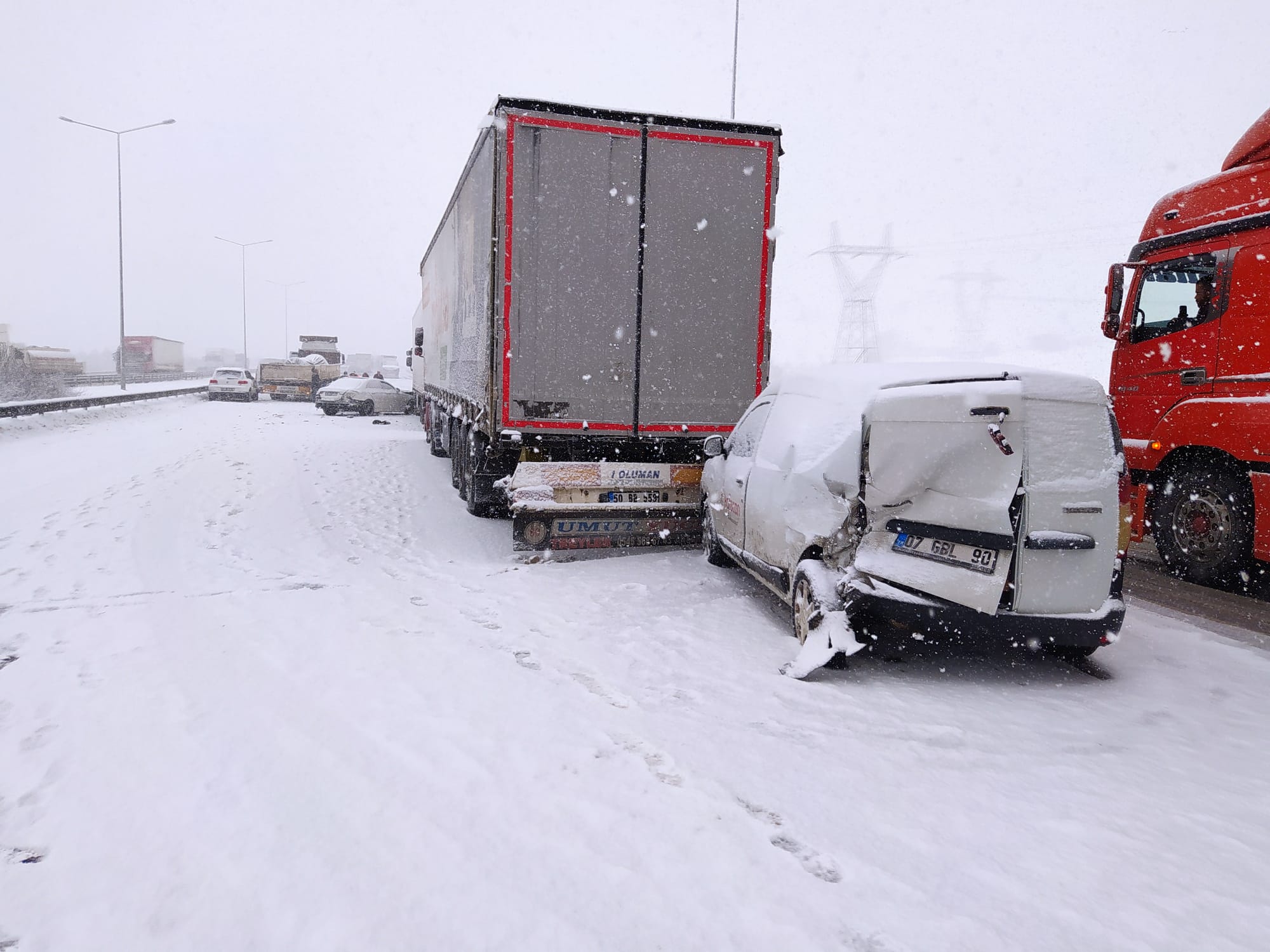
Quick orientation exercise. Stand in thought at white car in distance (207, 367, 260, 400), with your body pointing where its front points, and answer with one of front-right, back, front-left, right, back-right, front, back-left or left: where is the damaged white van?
back

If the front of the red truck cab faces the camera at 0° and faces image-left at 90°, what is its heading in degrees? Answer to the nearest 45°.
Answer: approximately 135°

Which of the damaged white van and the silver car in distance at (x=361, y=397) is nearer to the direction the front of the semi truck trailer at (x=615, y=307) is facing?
the silver car in distance

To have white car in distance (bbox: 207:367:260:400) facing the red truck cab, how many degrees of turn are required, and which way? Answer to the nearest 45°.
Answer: approximately 180°

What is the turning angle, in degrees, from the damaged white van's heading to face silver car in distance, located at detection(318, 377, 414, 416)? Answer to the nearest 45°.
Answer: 0° — it already faces it

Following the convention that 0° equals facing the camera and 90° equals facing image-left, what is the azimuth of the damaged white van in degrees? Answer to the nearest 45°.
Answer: approximately 135°

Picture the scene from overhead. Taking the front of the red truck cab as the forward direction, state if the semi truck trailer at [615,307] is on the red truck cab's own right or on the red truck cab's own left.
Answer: on the red truck cab's own left

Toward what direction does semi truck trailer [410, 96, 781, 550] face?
away from the camera

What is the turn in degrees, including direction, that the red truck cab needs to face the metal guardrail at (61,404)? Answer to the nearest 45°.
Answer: approximately 45° to its left

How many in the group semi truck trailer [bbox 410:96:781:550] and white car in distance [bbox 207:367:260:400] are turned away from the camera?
2
